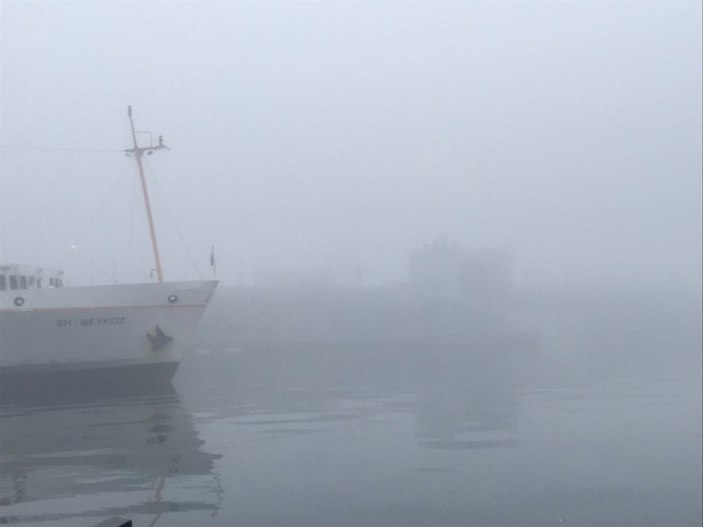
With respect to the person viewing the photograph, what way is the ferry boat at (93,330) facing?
facing to the right of the viewer
